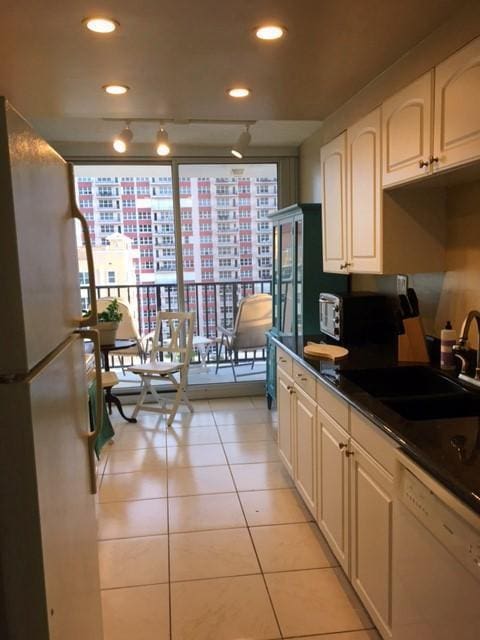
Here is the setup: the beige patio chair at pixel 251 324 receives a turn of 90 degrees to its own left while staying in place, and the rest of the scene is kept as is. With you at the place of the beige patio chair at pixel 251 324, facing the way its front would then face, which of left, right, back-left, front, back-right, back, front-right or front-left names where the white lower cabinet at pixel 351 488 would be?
front-left

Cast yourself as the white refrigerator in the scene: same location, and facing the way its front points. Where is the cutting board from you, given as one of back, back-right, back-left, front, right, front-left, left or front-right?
front-left

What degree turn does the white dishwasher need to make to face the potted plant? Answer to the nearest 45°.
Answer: approximately 90° to its right

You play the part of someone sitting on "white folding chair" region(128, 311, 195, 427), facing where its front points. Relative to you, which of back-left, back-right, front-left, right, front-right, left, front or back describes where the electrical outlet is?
left

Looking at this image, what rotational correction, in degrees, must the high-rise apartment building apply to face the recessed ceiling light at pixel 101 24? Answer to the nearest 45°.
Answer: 0° — it already faces it

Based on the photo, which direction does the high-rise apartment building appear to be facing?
toward the camera

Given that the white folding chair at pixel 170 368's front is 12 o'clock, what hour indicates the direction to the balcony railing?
The balcony railing is roughly at 5 o'clock from the white folding chair.

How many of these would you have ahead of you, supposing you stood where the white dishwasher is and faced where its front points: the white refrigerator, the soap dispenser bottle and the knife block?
1

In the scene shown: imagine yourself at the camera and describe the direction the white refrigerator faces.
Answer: facing to the right of the viewer

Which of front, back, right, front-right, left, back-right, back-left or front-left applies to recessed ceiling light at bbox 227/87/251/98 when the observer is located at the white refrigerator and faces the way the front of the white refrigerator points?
front-left

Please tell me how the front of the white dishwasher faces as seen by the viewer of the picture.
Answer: facing the viewer and to the left of the viewer
